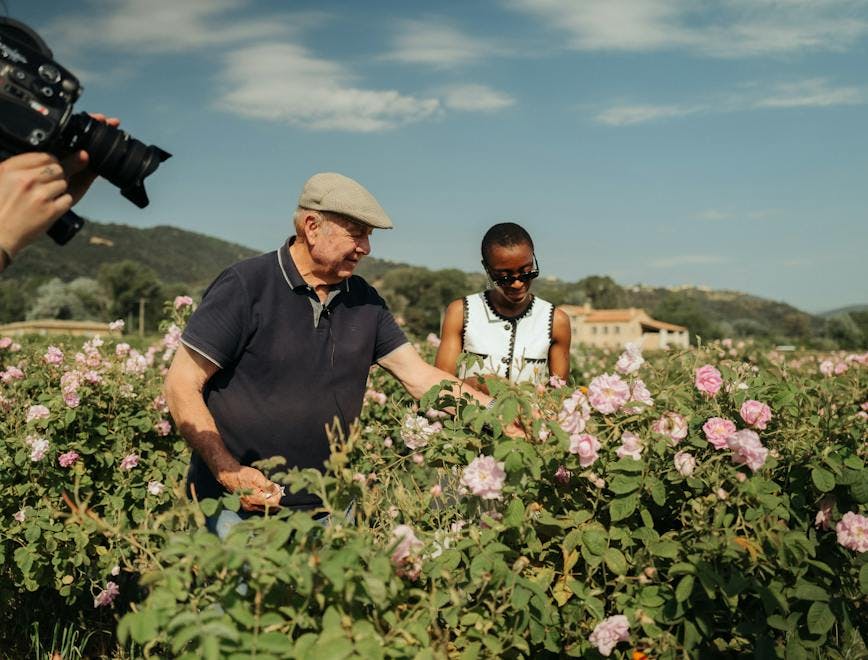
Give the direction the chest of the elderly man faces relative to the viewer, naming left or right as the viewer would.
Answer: facing the viewer and to the right of the viewer

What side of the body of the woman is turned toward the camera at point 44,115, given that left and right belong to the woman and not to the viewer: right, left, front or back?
front

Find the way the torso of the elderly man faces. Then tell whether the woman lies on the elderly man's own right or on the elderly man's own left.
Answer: on the elderly man's own left

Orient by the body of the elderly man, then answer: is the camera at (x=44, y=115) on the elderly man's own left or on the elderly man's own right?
on the elderly man's own right

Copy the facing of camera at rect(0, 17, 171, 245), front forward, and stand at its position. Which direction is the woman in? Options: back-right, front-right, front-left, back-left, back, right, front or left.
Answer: front-left

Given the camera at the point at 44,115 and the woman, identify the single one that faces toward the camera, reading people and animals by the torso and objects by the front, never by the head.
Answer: the woman

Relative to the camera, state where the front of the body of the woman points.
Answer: toward the camera

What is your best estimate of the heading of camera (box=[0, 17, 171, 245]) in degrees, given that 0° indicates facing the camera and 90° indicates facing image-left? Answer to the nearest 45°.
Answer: approximately 270°

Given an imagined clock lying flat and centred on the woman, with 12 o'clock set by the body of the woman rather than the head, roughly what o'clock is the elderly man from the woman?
The elderly man is roughly at 1 o'clock from the woman.

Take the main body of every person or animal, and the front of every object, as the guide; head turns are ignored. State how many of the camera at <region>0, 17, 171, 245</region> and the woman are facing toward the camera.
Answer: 1
